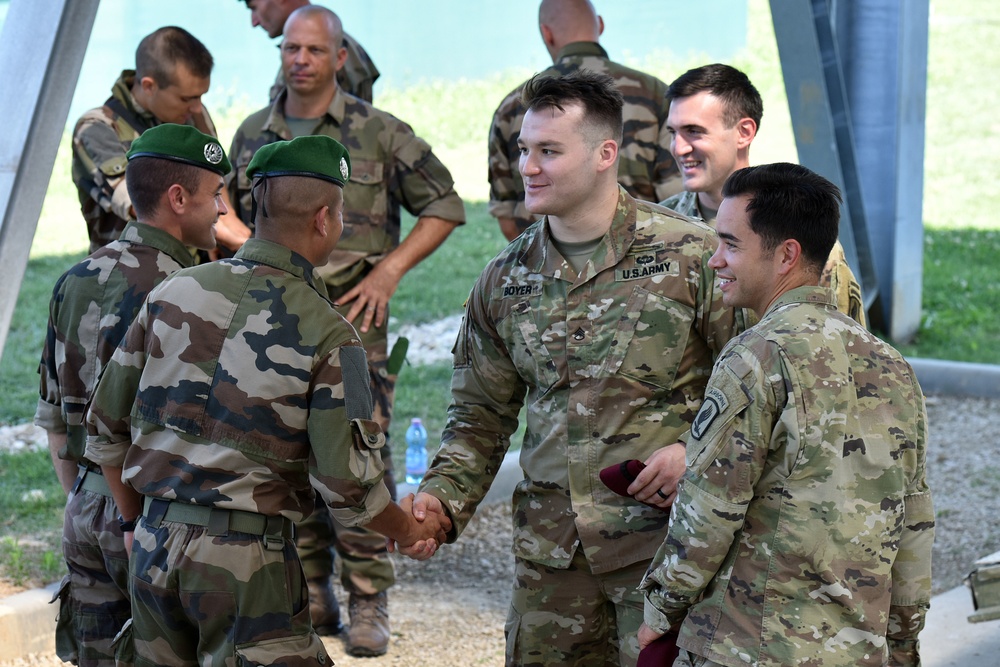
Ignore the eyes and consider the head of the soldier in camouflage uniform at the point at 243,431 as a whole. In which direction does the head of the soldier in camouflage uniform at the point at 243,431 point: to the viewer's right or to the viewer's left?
to the viewer's right

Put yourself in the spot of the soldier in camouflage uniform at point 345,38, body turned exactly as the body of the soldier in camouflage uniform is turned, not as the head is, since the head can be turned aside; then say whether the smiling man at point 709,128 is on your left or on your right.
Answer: on your left

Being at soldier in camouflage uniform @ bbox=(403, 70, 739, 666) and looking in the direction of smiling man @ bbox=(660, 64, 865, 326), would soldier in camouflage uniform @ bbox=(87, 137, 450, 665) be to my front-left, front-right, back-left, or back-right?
back-left

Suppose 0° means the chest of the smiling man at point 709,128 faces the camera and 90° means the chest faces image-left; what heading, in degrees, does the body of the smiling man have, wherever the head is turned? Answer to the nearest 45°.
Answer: approximately 45°

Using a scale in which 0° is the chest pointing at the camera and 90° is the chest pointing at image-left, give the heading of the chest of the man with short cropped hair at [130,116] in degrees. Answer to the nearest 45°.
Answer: approximately 315°

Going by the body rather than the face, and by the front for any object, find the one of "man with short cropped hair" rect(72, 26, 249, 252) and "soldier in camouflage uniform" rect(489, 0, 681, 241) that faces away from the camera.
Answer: the soldier in camouflage uniform

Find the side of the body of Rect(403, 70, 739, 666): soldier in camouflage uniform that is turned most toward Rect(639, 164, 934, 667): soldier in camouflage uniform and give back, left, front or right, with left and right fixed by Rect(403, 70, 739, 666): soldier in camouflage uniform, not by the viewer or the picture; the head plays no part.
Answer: left

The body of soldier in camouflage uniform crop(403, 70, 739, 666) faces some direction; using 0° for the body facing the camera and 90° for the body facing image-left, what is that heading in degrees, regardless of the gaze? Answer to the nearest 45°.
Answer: approximately 45°

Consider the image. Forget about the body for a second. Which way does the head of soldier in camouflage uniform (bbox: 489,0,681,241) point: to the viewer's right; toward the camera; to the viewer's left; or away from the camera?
away from the camera

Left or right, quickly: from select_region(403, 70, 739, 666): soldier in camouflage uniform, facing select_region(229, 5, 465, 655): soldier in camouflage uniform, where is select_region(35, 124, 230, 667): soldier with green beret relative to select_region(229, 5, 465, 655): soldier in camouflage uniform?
left
